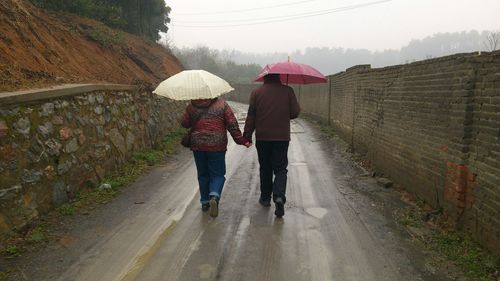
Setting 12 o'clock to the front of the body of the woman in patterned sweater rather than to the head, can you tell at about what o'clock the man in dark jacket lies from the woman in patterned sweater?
The man in dark jacket is roughly at 3 o'clock from the woman in patterned sweater.

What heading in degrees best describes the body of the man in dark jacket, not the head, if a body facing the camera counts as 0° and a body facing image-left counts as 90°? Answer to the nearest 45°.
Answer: approximately 180°

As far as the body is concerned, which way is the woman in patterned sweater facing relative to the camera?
away from the camera

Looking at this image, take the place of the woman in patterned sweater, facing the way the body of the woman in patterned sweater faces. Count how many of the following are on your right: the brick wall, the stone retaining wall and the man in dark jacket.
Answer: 2

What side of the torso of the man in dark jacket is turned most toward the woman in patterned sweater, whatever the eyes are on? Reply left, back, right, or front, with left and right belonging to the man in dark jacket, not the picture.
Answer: left

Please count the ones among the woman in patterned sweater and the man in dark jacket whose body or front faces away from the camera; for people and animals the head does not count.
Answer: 2
